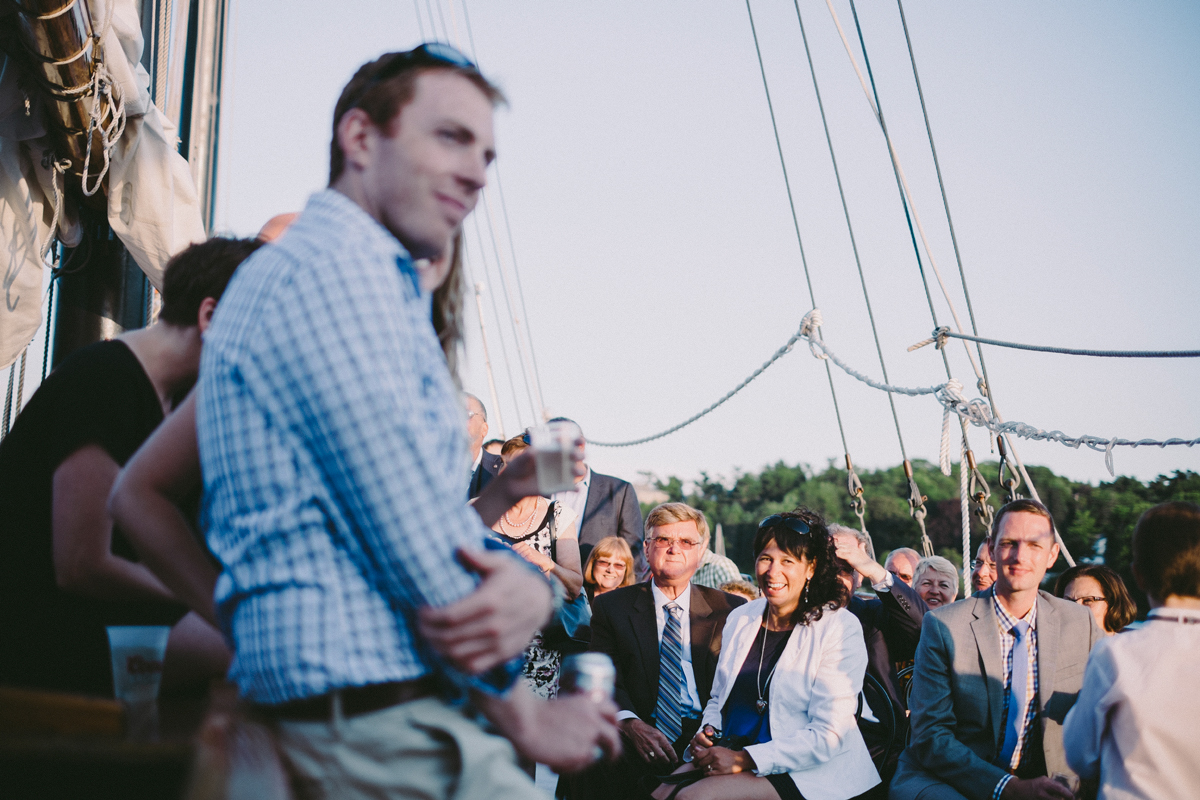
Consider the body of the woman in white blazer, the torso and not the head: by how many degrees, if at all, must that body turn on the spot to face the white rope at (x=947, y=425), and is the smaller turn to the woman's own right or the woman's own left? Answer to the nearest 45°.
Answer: approximately 180°

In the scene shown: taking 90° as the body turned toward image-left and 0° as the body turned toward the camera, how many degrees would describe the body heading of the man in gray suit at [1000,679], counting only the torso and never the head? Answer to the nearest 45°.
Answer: approximately 0°

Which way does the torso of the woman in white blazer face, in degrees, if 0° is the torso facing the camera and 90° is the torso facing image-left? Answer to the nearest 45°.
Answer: approximately 45°

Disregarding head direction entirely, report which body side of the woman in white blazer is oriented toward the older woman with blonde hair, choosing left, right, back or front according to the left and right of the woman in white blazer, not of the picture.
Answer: right

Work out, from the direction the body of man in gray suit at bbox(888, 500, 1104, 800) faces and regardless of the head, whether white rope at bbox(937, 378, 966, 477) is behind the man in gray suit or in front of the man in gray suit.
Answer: behind

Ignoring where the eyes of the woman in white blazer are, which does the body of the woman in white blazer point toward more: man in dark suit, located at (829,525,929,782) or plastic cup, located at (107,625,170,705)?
the plastic cup

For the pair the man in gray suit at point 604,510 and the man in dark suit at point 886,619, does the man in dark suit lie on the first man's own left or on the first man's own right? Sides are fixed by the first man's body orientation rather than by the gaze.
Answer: on the first man's own left

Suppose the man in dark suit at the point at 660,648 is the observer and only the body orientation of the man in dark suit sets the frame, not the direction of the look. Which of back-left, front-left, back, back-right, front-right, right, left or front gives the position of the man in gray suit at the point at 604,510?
back

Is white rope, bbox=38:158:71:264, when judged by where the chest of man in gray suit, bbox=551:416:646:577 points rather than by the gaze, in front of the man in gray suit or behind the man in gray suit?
in front

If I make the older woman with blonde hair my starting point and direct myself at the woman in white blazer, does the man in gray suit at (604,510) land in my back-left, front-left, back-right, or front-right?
back-left
